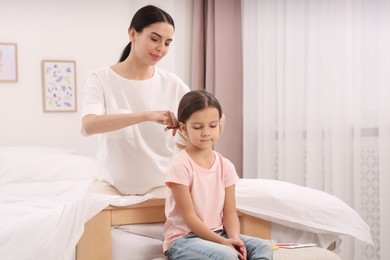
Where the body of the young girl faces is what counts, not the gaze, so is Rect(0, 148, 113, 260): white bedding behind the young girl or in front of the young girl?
behind

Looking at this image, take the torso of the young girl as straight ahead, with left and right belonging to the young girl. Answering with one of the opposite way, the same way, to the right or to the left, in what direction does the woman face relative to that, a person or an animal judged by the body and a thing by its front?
the same way

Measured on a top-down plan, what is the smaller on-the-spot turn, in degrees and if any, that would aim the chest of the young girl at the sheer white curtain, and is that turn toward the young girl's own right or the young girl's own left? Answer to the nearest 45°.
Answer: approximately 90° to the young girl's own left

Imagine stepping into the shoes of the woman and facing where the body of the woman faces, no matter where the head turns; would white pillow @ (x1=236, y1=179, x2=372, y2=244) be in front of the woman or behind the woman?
in front

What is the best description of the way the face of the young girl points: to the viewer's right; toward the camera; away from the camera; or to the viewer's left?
toward the camera

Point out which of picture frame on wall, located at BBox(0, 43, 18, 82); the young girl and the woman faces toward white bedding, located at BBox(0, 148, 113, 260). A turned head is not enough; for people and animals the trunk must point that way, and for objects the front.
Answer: the picture frame on wall

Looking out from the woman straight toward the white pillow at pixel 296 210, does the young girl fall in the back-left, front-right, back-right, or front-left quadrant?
front-right

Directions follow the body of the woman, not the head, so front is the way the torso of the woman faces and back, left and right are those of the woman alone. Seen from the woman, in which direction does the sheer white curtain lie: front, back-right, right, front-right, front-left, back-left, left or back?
left

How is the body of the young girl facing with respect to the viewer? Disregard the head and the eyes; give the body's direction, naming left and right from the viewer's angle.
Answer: facing the viewer and to the right of the viewer

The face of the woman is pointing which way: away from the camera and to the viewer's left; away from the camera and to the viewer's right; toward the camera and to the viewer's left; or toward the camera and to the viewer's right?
toward the camera and to the viewer's right

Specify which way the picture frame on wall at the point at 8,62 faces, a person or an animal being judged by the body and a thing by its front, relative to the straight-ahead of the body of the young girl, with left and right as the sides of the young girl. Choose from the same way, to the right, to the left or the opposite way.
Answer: the same way

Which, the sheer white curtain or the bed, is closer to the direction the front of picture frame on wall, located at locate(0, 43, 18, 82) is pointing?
the bed

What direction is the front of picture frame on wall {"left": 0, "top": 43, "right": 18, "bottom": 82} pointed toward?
toward the camera

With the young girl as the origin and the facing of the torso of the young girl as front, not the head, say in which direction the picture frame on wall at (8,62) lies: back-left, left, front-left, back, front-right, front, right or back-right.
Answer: back
